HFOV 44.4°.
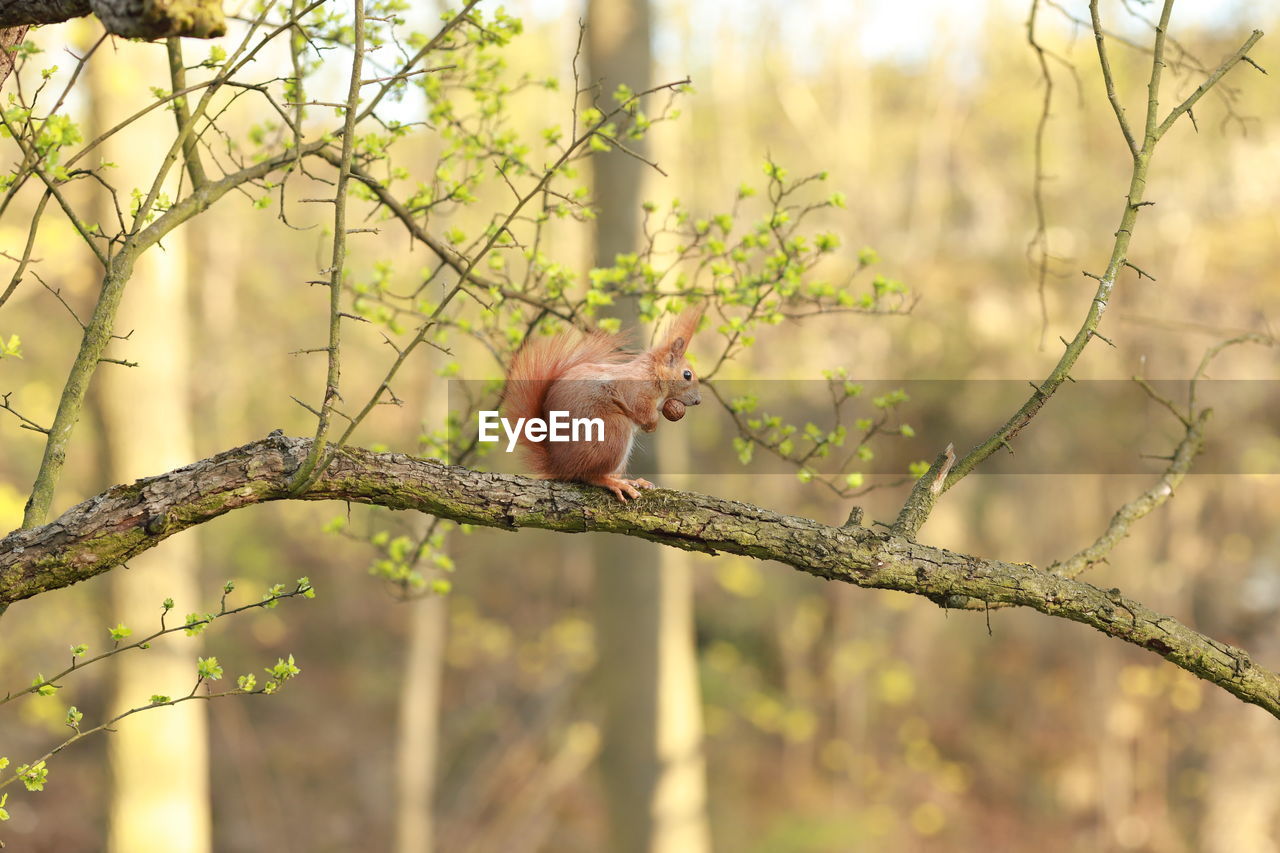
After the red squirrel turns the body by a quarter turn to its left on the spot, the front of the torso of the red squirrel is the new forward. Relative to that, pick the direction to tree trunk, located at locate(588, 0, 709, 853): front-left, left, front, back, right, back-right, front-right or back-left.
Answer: front

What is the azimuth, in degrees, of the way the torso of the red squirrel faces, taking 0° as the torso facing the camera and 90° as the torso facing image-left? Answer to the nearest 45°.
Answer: approximately 270°

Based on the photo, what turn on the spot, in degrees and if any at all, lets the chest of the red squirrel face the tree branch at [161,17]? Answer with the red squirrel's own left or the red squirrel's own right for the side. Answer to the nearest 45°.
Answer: approximately 135° to the red squirrel's own right

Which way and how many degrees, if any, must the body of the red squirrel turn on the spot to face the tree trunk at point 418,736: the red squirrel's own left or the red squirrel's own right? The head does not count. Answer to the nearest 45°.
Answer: approximately 90° to the red squirrel's own left

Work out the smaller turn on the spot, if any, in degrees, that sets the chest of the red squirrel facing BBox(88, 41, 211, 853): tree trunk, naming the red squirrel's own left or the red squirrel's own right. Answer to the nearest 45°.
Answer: approximately 135° to the red squirrel's own left
